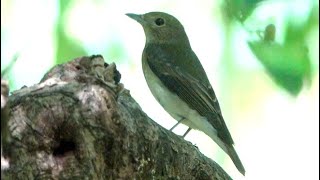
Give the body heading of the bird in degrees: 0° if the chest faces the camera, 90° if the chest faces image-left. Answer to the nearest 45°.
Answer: approximately 90°
